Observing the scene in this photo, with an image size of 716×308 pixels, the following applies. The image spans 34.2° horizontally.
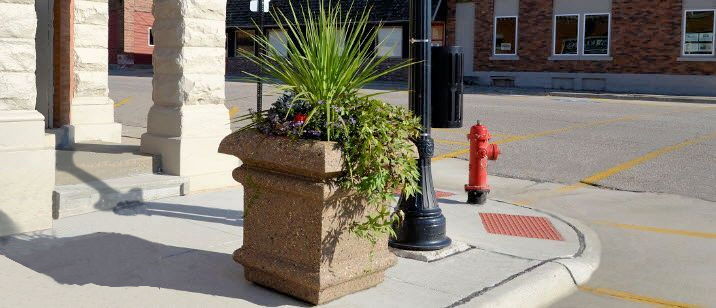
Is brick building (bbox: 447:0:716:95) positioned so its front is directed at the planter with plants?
yes

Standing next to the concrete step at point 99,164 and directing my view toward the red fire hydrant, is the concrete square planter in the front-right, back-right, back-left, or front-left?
front-right

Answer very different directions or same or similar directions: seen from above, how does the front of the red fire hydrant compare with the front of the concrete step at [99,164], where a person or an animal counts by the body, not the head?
same or similar directions

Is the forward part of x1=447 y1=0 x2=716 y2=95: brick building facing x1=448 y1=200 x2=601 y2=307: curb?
yes

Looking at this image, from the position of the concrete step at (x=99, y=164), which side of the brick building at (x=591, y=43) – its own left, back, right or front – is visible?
front

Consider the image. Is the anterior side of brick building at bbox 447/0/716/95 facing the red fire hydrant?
yes

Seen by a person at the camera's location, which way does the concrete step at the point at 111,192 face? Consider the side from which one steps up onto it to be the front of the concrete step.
facing the viewer and to the right of the viewer

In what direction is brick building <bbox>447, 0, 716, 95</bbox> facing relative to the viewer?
toward the camera
